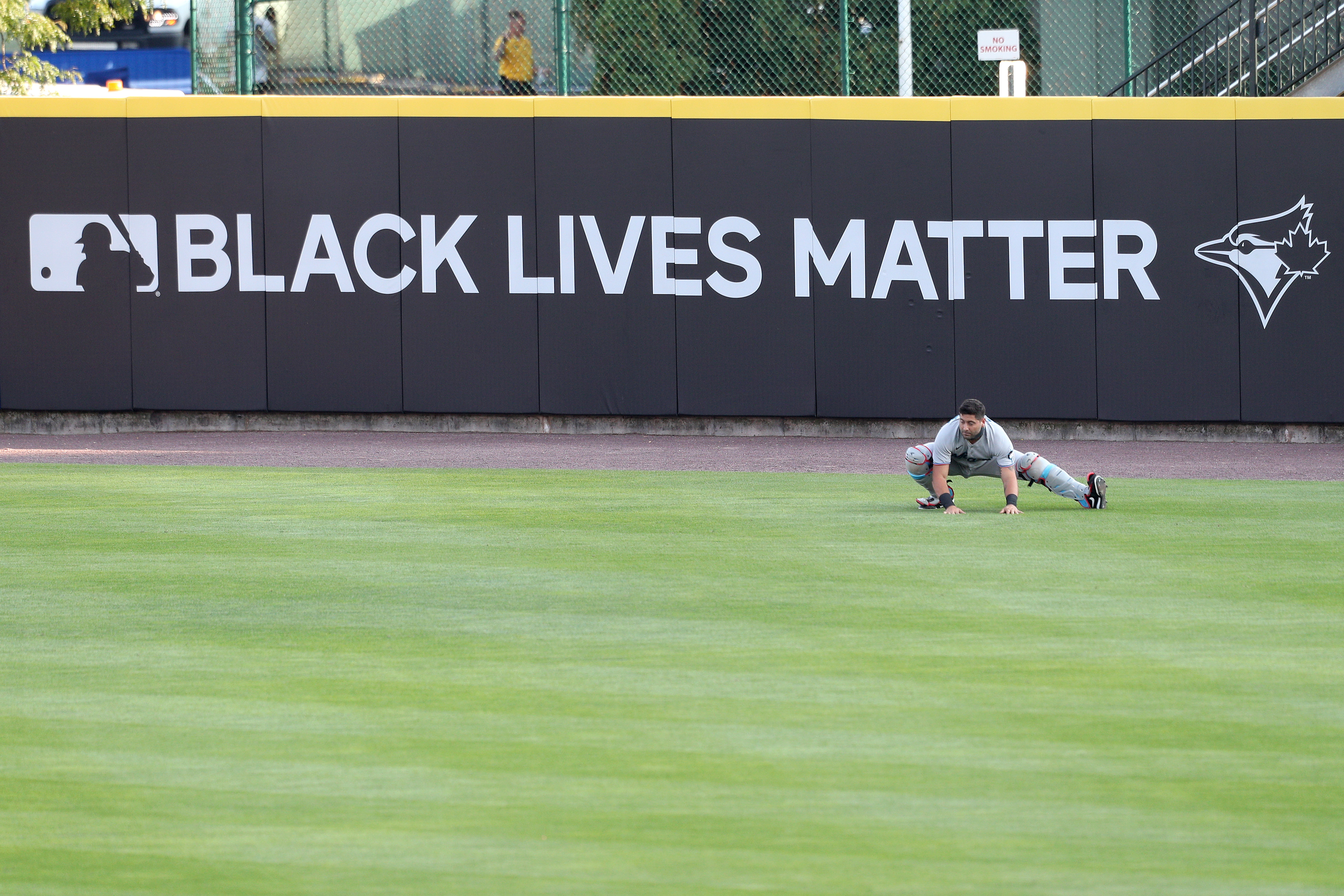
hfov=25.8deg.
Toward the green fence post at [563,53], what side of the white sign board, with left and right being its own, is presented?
right

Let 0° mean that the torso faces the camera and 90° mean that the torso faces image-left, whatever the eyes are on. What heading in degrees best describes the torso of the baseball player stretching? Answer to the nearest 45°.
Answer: approximately 0°

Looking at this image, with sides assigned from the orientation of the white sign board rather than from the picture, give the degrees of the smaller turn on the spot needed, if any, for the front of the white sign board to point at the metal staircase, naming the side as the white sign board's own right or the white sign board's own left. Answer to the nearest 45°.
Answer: approximately 135° to the white sign board's own left

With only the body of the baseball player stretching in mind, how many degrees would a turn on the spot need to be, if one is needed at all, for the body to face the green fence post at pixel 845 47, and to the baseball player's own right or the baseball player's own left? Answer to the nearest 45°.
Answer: approximately 180°

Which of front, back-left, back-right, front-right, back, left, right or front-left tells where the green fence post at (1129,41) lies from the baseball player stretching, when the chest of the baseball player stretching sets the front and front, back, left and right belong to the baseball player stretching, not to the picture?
back

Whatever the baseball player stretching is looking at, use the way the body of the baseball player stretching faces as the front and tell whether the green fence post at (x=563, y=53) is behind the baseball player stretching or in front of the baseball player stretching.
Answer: behind
